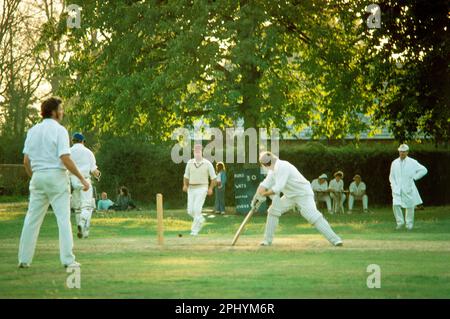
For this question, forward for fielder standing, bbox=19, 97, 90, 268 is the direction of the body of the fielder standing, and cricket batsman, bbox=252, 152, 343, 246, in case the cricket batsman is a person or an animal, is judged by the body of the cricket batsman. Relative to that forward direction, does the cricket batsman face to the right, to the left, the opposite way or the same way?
the opposite way

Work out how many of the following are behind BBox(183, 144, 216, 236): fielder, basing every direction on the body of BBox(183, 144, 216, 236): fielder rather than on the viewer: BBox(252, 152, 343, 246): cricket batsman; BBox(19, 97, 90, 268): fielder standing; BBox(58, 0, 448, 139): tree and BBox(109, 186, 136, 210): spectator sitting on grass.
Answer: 2

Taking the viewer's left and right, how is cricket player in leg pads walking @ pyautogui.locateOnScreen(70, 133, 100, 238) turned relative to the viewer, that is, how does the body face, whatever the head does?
facing away from the viewer and to the right of the viewer

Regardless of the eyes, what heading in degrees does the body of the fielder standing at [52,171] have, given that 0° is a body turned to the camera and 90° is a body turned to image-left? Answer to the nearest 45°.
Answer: approximately 225°

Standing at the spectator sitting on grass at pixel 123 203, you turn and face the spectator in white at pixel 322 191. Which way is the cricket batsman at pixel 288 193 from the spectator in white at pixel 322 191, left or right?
right

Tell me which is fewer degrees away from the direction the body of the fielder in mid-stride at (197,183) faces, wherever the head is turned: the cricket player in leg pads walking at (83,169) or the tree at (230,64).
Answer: the cricket player in leg pads walking

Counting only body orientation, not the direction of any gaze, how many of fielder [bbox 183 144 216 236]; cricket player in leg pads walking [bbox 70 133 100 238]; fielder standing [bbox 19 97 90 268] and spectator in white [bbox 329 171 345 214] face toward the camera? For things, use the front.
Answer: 2
